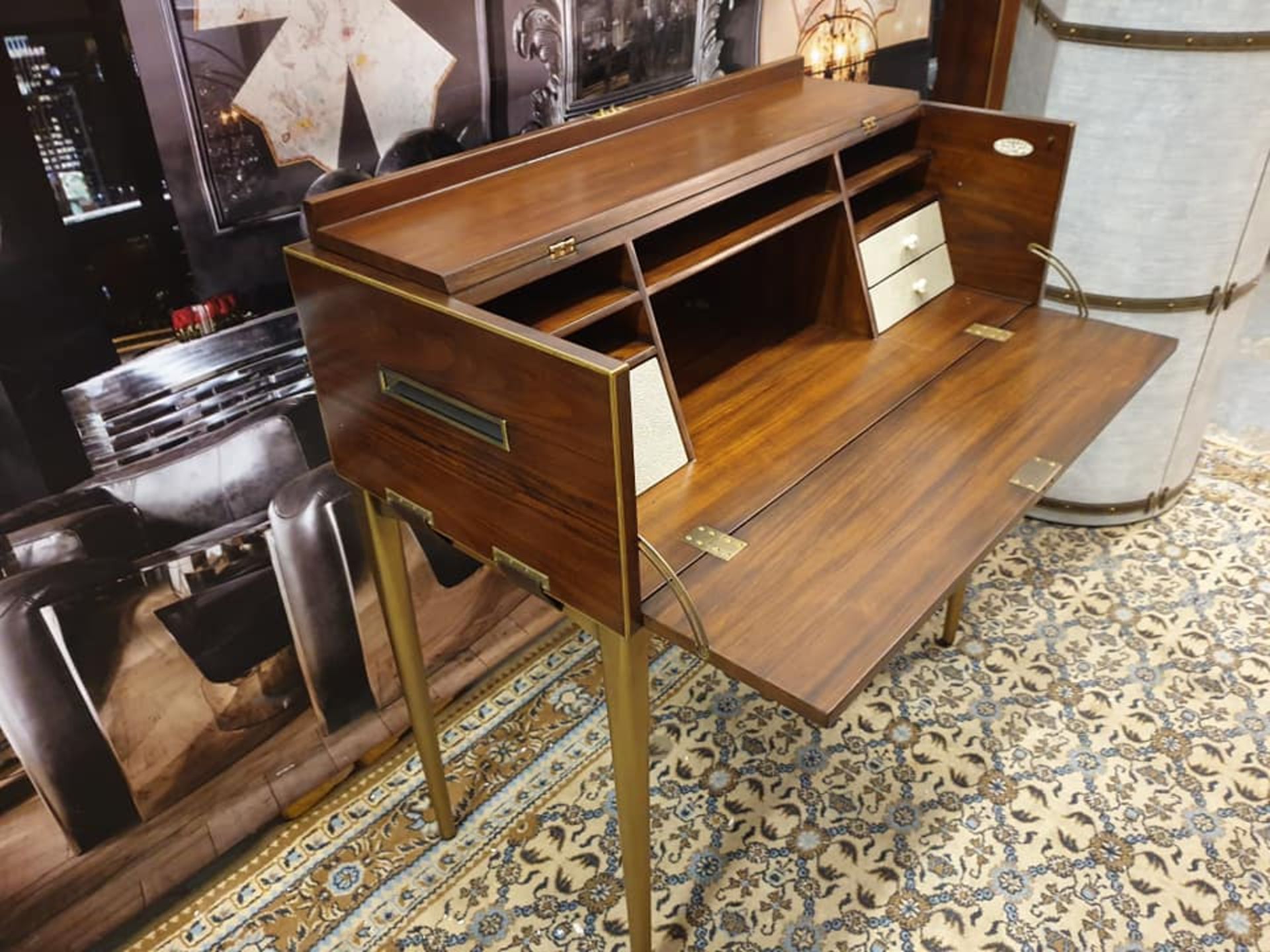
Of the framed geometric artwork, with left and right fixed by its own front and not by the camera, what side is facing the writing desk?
front

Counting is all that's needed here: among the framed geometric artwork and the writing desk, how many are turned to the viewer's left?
0

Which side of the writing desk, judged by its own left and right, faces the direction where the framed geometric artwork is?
back
